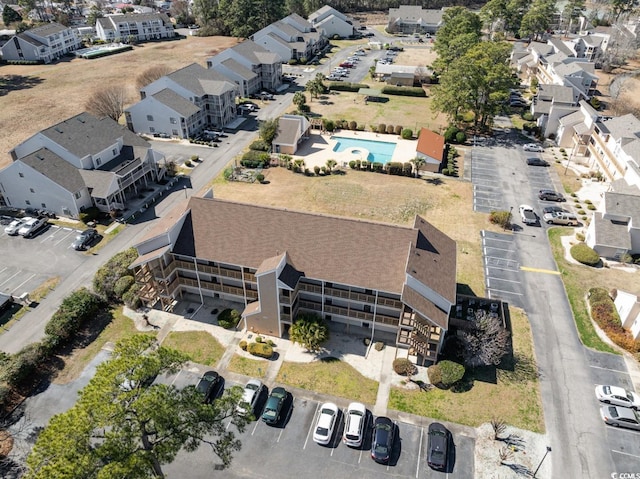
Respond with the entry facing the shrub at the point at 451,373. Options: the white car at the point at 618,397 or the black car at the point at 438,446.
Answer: the black car

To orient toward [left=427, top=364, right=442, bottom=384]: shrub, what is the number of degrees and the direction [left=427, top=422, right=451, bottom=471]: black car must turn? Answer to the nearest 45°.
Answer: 0° — it already faces it

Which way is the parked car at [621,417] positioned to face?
to the viewer's right

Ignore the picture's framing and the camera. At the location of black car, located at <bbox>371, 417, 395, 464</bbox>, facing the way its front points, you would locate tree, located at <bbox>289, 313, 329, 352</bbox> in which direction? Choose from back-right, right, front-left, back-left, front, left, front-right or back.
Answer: front-left

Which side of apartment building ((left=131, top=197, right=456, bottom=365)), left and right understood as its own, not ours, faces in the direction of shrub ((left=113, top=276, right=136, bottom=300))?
right

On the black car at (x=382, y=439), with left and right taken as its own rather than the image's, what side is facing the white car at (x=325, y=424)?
left

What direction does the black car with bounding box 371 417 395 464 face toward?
away from the camera

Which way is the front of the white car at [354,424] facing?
away from the camera

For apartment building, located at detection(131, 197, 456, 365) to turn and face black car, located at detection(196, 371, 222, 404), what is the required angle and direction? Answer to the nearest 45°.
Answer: approximately 45° to its right

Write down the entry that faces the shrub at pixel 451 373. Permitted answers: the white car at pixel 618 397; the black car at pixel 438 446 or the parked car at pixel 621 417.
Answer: the black car

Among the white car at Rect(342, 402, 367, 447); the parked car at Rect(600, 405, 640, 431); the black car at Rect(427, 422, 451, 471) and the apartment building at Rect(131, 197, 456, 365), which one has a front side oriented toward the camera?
the apartment building

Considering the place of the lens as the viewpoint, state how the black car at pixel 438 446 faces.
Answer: facing away from the viewer

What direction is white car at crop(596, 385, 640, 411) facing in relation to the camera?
to the viewer's right

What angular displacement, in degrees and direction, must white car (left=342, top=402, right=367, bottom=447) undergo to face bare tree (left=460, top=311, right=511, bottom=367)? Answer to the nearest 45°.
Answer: approximately 45° to its right

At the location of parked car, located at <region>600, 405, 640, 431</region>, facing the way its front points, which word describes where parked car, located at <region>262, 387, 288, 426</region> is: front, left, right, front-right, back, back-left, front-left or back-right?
back-right

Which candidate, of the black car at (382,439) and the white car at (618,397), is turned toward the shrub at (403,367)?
the black car

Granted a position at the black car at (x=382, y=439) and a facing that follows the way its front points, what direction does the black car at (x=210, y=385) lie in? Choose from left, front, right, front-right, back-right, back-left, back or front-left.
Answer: left
